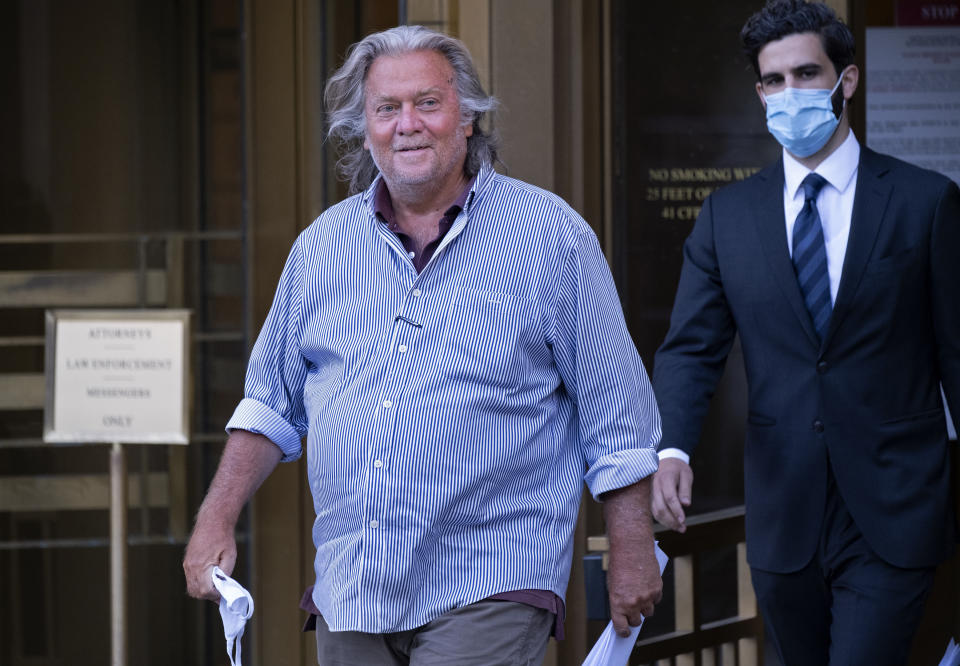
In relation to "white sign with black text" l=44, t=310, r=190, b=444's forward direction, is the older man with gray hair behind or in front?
in front

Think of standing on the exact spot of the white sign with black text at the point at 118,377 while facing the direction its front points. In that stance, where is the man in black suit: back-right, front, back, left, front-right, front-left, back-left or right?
front-left

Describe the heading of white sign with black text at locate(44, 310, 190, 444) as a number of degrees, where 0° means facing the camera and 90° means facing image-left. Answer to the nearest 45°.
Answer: approximately 0°
